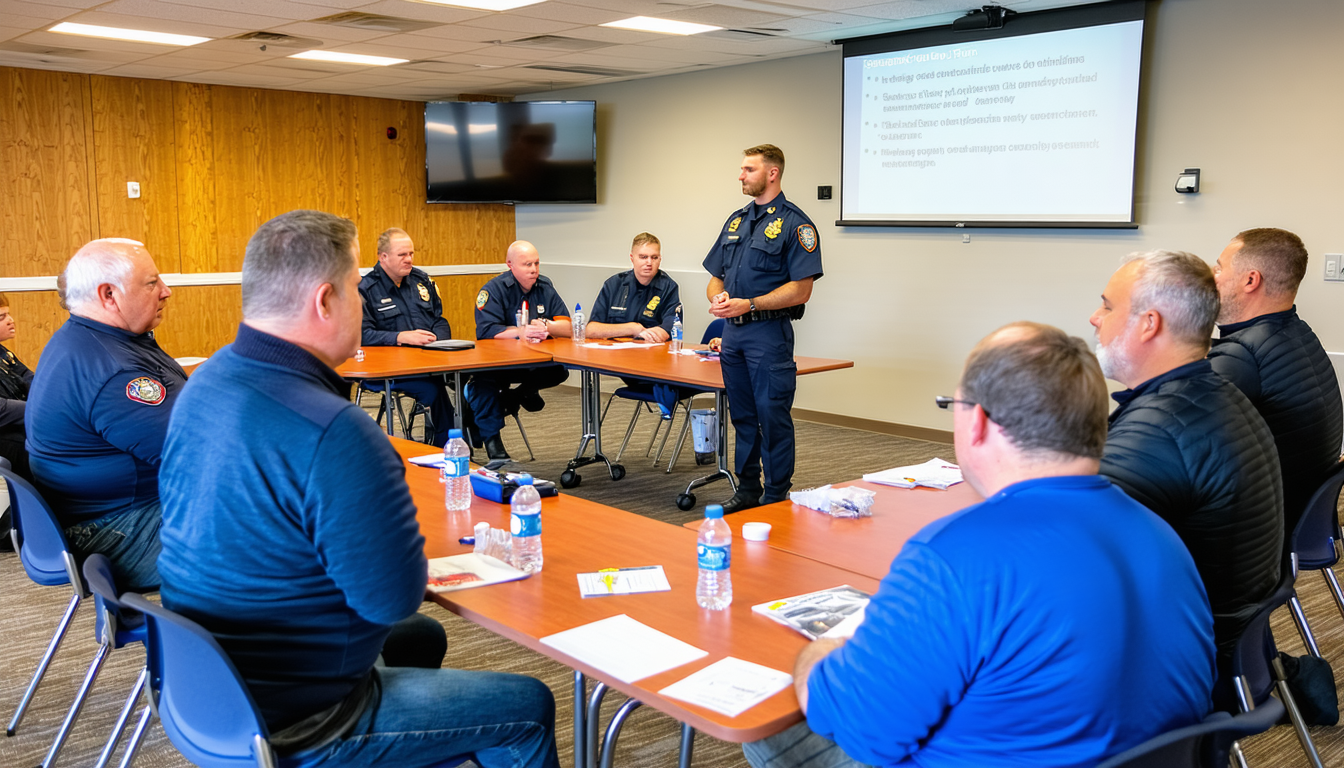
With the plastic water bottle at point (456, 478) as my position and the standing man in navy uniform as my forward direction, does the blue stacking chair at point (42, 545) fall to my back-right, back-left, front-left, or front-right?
back-left

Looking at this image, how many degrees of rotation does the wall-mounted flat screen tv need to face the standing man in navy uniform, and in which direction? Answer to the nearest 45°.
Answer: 0° — it already faces them

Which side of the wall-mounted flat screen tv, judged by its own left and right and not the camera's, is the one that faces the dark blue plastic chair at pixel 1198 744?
front

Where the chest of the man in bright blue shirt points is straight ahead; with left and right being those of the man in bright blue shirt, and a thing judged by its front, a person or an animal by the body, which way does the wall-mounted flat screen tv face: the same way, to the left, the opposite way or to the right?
the opposite way

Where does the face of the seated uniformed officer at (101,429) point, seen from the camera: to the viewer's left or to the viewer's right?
to the viewer's right

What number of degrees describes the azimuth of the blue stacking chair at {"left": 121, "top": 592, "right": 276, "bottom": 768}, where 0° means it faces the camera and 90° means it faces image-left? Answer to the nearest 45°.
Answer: approximately 225°

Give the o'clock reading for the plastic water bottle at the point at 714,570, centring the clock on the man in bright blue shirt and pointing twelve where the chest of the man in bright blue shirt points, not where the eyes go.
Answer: The plastic water bottle is roughly at 12 o'clock from the man in bright blue shirt.

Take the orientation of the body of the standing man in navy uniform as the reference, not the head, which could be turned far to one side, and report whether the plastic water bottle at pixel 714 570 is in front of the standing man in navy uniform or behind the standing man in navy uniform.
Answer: in front

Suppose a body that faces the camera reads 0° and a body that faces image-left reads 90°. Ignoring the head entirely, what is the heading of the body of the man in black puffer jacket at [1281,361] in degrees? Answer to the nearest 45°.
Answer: approximately 135°

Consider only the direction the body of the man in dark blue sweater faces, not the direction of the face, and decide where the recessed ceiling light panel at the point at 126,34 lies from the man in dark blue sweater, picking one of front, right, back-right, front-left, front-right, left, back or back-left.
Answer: front-left

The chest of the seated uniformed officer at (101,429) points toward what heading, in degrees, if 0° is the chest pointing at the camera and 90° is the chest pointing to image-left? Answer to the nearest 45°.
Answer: approximately 270°

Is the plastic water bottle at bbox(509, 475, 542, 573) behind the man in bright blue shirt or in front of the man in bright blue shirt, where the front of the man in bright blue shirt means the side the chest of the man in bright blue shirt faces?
in front

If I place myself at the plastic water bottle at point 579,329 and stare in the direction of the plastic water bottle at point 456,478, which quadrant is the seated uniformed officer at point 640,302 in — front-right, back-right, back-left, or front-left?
back-left

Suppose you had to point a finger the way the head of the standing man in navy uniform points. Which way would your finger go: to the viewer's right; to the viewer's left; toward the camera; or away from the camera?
to the viewer's left
